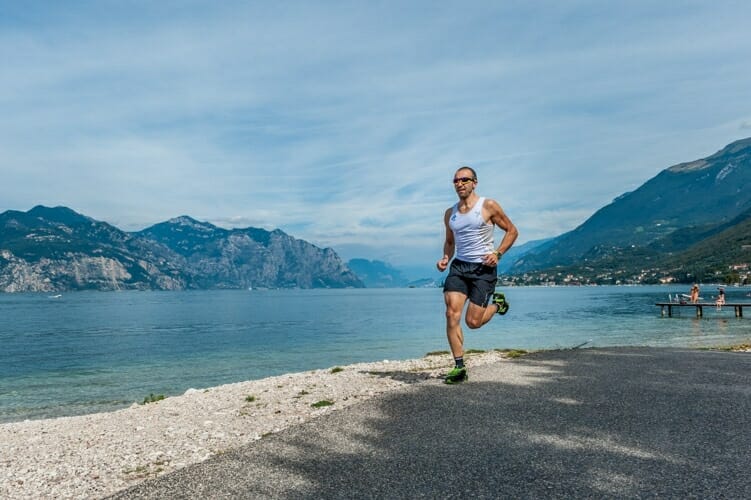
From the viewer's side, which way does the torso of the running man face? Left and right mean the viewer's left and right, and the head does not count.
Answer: facing the viewer and to the left of the viewer

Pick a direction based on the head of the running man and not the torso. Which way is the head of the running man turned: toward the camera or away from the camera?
toward the camera
